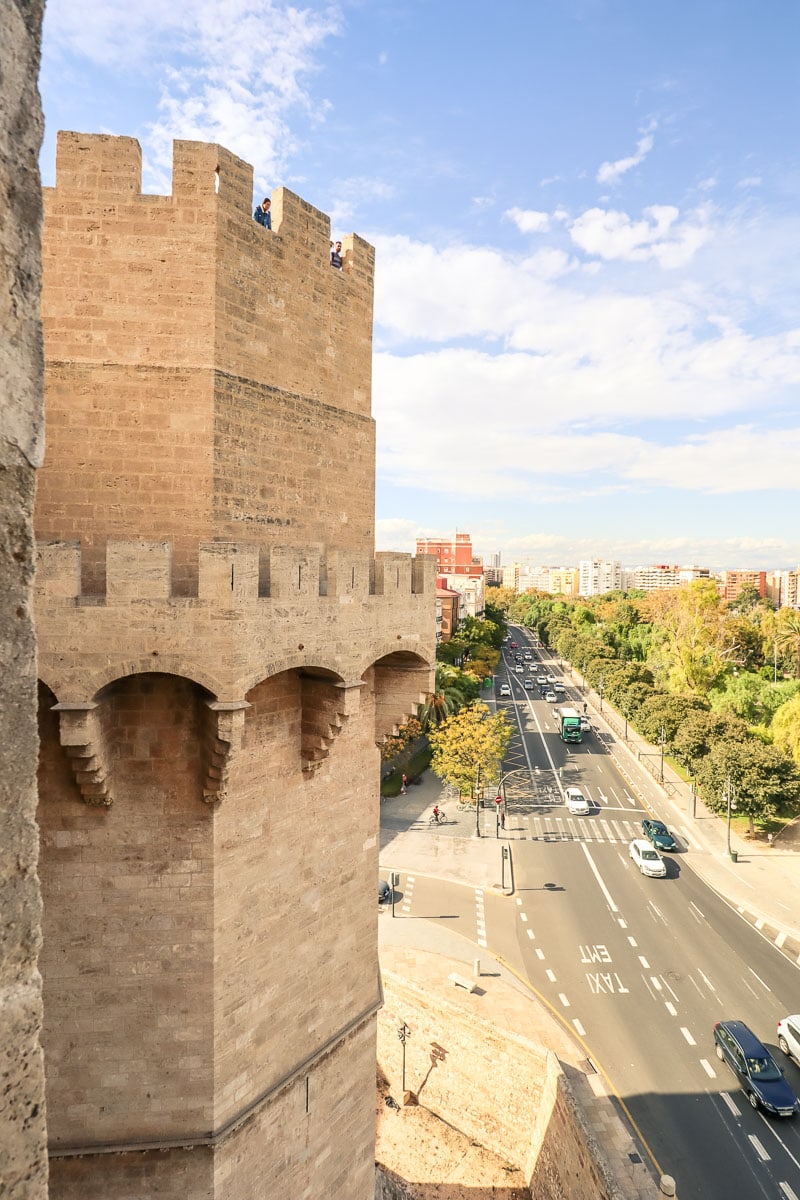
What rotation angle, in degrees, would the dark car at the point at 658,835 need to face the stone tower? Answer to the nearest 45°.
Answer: approximately 45° to its right

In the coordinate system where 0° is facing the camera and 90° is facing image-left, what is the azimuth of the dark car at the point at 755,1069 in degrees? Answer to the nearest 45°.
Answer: approximately 315°

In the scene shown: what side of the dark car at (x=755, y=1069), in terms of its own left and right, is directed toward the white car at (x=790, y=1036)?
left

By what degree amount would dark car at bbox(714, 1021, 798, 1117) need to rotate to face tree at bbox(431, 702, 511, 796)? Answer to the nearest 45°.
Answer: approximately 180°

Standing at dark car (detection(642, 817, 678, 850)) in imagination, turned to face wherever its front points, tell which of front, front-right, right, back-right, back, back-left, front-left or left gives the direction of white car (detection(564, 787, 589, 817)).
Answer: back

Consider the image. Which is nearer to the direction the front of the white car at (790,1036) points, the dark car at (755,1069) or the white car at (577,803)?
the dark car

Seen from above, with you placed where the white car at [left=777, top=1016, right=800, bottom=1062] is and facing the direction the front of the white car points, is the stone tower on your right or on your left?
on your right

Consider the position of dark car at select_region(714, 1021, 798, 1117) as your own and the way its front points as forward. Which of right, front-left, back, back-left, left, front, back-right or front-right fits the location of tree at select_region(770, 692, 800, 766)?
back-left

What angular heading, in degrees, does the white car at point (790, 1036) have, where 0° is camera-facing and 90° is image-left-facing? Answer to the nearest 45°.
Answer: approximately 315°

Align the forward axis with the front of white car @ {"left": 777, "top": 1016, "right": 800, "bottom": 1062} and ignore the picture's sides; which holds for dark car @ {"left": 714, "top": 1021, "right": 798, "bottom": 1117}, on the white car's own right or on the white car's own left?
on the white car's own right
